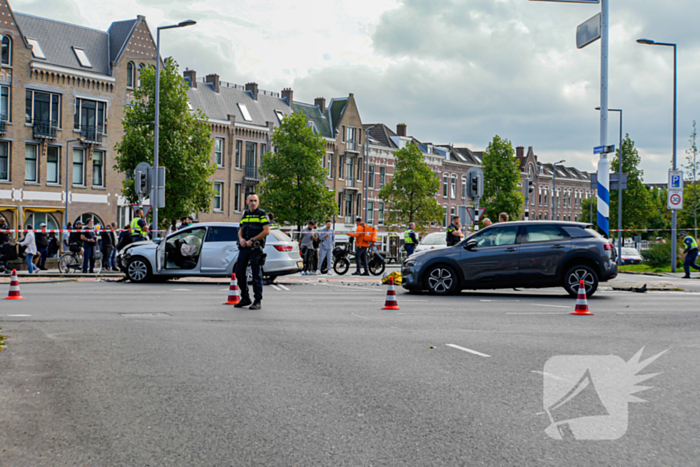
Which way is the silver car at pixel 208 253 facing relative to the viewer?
to the viewer's left

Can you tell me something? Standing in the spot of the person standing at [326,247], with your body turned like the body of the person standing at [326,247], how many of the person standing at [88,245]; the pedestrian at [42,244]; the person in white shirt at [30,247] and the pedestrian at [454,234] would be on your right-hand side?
3

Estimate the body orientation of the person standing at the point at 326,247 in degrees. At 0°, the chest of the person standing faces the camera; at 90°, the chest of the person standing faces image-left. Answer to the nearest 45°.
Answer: approximately 0°

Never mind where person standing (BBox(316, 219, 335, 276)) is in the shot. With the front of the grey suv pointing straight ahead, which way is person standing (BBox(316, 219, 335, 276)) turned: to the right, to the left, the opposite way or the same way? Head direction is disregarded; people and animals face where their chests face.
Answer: to the left

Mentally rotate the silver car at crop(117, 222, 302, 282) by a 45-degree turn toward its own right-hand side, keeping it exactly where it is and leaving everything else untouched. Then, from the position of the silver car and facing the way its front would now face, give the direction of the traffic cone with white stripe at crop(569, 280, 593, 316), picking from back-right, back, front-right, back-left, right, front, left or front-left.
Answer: back

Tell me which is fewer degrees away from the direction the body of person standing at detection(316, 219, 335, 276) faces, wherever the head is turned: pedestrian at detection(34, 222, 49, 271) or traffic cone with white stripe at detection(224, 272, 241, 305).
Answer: the traffic cone with white stripe

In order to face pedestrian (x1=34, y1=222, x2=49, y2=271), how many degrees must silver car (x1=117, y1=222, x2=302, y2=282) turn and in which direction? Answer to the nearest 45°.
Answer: approximately 45° to its right

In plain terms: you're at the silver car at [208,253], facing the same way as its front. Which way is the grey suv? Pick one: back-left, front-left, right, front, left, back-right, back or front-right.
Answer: back-left

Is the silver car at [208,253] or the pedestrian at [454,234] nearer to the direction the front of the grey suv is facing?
the silver car

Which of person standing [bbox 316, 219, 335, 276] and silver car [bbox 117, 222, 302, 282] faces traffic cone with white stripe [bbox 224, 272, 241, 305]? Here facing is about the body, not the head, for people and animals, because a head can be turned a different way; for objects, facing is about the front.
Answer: the person standing

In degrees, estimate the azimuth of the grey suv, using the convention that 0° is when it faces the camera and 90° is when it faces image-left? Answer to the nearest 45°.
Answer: approximately 90°
